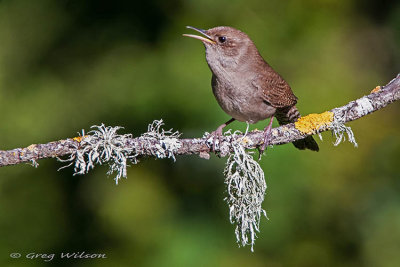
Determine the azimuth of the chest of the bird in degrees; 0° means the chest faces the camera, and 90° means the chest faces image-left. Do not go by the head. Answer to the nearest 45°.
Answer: approximately 45°

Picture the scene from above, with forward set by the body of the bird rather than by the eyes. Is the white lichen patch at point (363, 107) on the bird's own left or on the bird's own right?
on the bird's own left
